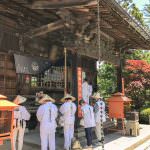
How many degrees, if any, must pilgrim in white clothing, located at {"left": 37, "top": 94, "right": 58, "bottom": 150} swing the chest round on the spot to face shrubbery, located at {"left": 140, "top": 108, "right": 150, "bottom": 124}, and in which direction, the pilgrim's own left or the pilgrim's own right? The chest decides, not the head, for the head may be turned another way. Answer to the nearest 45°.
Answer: approximately 45° to the pilgrim's own right

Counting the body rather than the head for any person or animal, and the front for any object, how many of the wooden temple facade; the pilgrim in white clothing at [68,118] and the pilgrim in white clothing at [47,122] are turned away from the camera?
2

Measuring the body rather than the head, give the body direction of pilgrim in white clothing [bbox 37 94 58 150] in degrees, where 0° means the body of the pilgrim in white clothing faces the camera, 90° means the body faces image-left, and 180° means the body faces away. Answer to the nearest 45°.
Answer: approximately 180°

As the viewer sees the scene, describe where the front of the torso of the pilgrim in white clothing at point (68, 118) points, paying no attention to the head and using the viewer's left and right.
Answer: facing away from the viewer

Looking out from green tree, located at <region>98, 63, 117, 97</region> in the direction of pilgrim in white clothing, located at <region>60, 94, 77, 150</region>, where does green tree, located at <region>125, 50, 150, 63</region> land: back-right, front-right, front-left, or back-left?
back-left

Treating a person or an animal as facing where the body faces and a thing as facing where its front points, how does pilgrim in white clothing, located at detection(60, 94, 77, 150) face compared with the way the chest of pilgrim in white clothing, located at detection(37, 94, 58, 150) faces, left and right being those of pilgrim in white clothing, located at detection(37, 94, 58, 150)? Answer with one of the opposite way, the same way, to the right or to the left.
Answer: the same way

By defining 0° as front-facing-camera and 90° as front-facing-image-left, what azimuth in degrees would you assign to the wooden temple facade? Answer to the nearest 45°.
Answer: approximately 315°

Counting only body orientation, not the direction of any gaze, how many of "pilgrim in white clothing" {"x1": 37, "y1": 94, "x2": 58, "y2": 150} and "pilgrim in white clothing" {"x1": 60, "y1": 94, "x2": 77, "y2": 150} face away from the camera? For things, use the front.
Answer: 2

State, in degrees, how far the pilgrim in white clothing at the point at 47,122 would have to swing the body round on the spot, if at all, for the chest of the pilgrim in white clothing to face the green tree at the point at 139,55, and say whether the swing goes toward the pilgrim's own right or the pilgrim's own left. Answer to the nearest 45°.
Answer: approximately 45° to the pilgrim's own right

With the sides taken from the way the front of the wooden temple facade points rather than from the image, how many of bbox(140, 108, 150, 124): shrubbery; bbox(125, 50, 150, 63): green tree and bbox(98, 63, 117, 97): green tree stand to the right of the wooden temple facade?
0

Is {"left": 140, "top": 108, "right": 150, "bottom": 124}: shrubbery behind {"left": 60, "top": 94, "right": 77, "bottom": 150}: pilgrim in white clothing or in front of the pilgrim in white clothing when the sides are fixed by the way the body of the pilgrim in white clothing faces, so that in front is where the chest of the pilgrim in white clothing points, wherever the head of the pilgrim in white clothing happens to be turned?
in front

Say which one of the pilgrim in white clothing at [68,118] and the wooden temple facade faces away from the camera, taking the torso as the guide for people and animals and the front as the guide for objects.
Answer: the pilgrim in white clothing

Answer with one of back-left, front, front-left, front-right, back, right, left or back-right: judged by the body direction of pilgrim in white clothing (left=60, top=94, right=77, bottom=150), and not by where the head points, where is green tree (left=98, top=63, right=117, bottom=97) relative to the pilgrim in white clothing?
front

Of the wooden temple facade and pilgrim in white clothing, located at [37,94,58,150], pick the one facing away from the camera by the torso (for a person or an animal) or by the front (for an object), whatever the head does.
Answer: the pilgrim in white clothing

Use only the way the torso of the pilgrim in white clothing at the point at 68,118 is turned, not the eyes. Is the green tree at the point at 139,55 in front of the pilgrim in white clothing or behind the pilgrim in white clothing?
in front

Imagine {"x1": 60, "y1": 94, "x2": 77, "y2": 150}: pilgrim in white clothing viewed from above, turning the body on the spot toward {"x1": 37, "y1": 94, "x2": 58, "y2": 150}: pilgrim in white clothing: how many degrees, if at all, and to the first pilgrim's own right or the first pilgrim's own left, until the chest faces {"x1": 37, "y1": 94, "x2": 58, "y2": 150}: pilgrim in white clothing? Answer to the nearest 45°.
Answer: approximately 135° to the first pilgrim's own left
